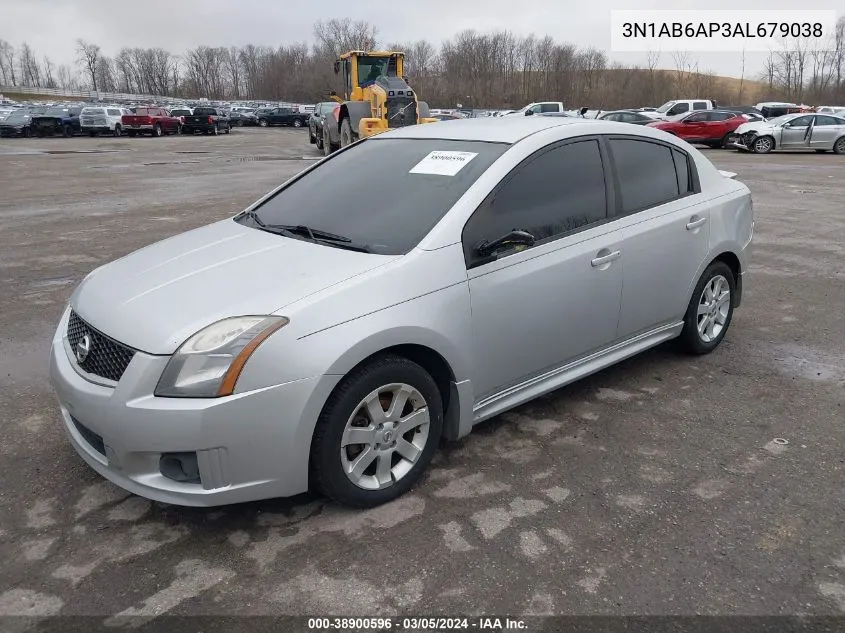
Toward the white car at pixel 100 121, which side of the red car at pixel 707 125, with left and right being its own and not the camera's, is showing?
front

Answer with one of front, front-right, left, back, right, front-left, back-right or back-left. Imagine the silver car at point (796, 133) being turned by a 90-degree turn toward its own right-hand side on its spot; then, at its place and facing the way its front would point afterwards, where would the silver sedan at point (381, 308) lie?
back

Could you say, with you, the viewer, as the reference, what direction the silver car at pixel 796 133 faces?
facing to the left of the viewer

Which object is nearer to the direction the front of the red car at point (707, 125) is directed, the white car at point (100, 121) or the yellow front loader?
the white car

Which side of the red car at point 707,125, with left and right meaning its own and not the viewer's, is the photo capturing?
left

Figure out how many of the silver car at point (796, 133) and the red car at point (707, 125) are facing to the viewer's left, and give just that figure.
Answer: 2

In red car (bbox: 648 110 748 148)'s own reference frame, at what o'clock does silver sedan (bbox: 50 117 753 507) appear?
The silver sedan is roughly at 9 o'clock from the red car.

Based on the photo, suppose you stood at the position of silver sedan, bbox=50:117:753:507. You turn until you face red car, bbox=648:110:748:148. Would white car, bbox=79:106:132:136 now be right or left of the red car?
left
